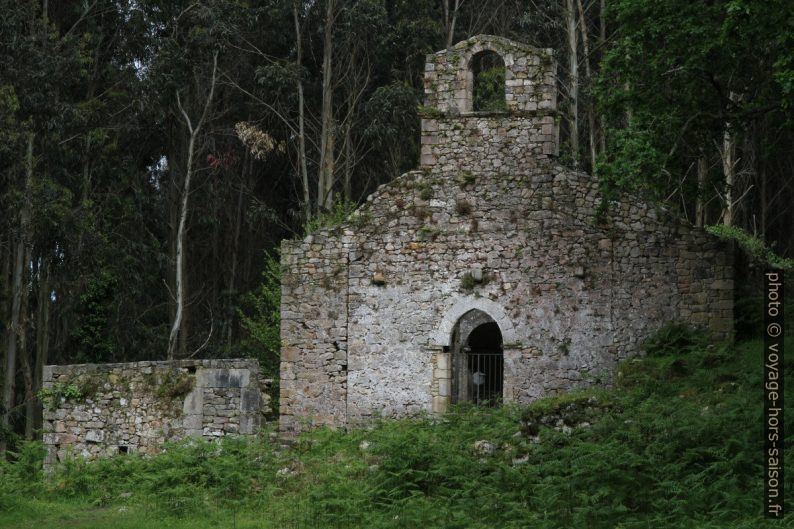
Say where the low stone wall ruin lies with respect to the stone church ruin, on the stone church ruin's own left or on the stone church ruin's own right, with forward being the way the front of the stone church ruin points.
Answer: on the stone church ruin's own right

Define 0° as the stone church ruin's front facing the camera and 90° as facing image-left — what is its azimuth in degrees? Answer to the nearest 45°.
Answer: approximately 0°
